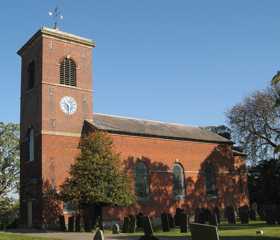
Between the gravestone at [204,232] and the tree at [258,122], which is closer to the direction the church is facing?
the gravestone

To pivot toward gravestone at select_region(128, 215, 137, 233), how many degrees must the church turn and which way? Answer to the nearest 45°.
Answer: approximately 90° to its left

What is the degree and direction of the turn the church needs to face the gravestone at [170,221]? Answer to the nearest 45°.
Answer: approximately 90° to its left

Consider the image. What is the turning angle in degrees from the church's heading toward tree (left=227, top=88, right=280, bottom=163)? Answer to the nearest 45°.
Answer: approximately 135° to its left

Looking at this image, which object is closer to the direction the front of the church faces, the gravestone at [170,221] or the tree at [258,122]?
the gravestone

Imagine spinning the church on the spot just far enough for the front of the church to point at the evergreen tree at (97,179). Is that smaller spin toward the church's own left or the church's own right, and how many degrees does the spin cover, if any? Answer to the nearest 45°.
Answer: approximately 45° to the church's own left

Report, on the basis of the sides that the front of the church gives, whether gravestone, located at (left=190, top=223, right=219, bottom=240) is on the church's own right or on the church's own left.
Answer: on the church's own left

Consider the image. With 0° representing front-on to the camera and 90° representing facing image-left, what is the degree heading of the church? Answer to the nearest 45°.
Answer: approximately 45°

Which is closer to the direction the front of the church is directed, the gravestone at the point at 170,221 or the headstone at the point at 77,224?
the headstone
